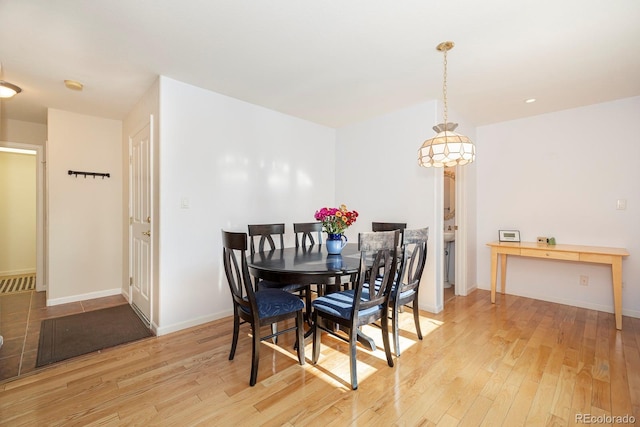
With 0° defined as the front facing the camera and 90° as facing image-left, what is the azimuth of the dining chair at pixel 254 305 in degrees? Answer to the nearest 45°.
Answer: approximately 225°

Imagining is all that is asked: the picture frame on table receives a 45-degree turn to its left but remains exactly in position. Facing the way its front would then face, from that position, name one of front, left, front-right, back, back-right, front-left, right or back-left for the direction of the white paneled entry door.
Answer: right

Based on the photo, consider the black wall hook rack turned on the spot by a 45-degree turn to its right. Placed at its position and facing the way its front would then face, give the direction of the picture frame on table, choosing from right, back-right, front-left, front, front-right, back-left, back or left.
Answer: left

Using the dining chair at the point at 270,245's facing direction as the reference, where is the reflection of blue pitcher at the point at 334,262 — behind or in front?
in front

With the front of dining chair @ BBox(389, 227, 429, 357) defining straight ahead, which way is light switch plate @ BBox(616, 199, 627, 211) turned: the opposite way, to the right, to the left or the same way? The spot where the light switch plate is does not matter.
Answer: to the left

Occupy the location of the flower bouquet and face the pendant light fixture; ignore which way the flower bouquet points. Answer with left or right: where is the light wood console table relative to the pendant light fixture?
left

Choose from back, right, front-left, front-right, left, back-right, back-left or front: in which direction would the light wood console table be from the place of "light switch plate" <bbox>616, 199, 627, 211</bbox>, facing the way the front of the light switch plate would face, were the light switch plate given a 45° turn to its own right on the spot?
front

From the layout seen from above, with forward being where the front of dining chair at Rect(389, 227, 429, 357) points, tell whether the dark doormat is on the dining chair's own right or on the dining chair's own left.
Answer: on the dining chair's own left

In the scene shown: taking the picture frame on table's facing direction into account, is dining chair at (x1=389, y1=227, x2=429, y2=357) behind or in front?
in front

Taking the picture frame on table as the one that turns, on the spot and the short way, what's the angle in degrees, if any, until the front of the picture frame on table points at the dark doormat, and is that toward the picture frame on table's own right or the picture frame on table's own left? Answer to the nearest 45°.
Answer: approximately 45° to the picture frame on table's own right

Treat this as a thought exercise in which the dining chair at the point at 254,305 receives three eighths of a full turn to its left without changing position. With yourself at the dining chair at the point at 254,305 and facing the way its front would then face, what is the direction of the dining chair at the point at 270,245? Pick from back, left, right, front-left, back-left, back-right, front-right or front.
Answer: right
